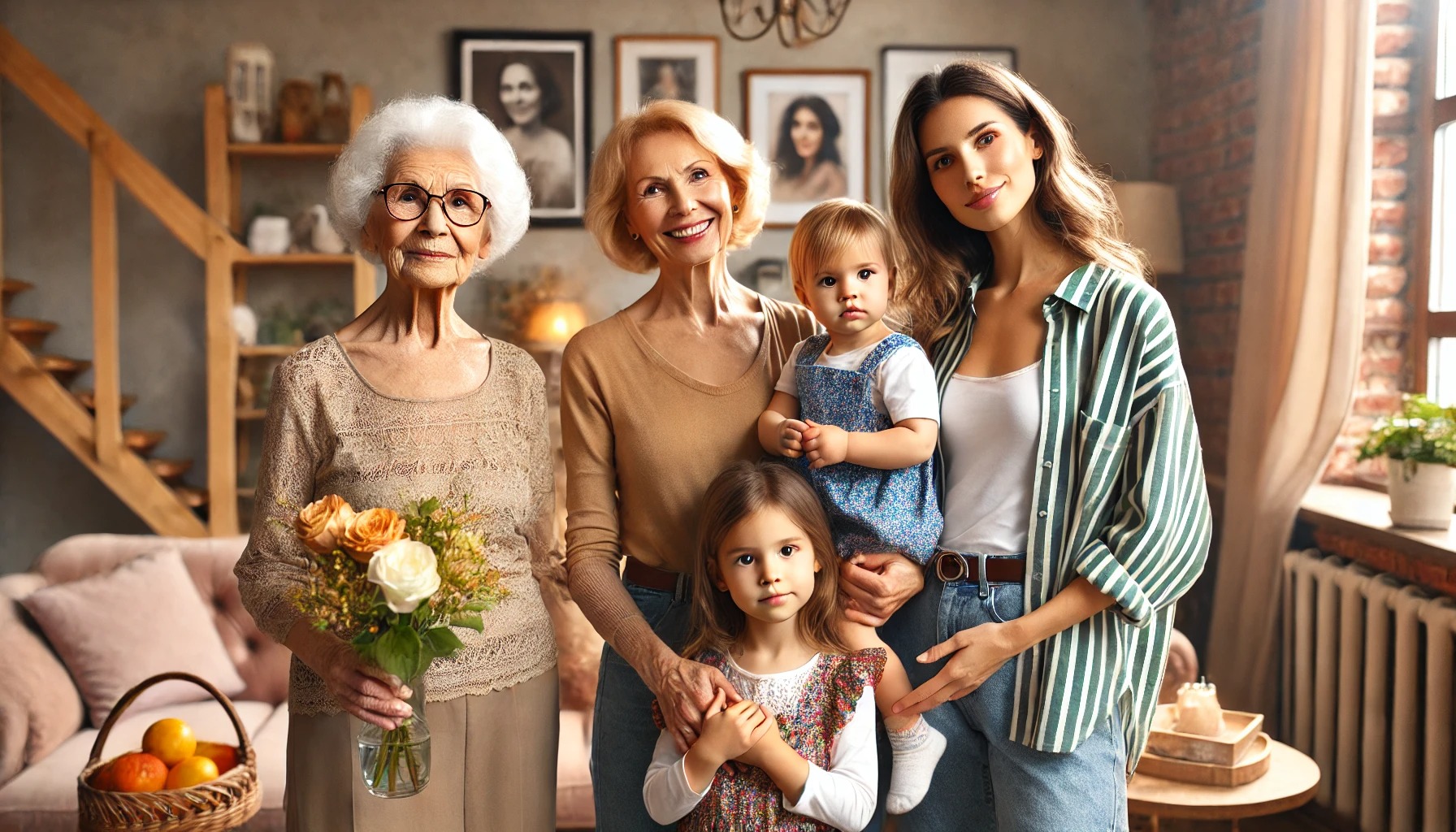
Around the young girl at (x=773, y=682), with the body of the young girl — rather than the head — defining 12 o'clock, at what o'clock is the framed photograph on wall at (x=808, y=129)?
The framed photograph on wall is roughly at 6 o'clock from the young girl.

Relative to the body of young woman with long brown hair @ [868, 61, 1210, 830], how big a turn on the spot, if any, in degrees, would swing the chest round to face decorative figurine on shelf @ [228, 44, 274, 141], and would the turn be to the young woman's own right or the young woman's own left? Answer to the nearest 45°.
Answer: approximately 90° to the young woman's own right

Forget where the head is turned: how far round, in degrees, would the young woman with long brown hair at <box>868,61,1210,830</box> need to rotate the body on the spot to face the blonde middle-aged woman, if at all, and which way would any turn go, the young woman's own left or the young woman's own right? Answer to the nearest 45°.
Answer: approximately 45° to the young woman's own right

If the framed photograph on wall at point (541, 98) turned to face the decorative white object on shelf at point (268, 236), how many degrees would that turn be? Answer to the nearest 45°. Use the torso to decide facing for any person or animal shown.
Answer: approximately 90° to its right

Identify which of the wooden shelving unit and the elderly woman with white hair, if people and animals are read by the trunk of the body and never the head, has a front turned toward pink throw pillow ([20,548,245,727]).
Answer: the wooden shelving unit

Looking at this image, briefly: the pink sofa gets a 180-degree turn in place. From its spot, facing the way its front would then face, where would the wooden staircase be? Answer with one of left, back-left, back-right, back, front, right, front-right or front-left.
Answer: front

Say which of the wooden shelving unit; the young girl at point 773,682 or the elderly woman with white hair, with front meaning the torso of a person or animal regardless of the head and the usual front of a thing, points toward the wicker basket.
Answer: the wooden shelving unit
